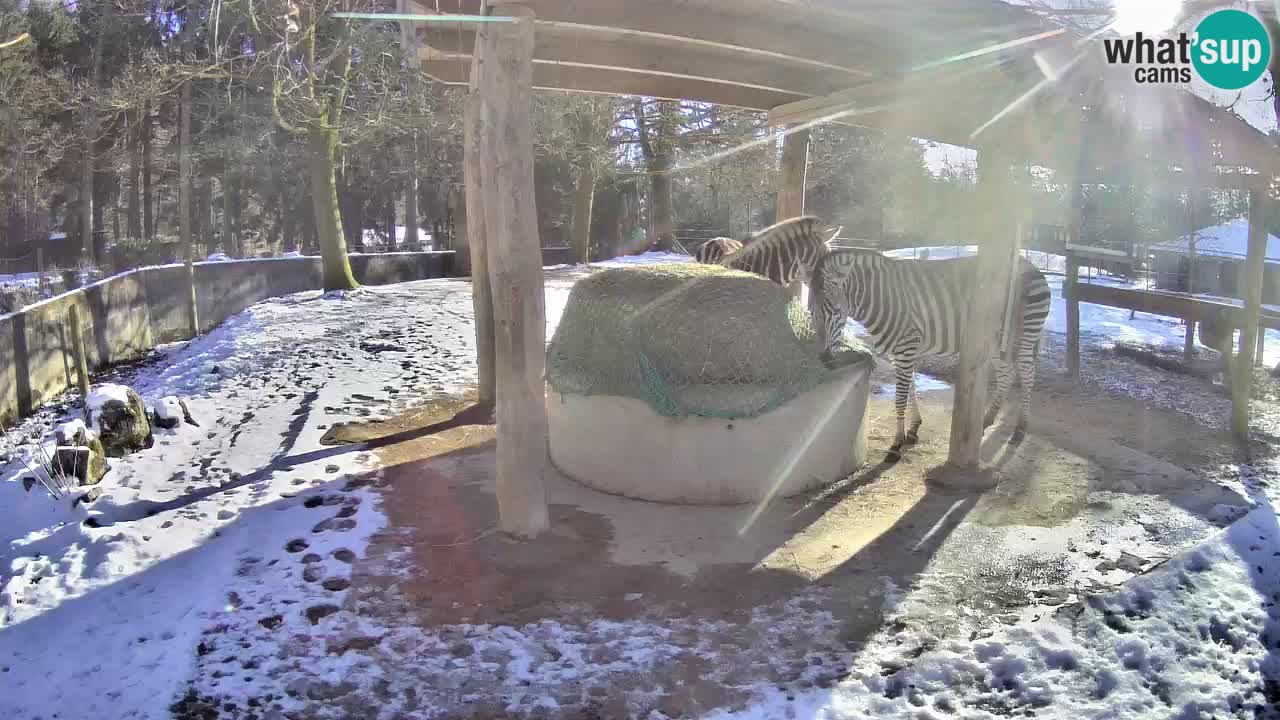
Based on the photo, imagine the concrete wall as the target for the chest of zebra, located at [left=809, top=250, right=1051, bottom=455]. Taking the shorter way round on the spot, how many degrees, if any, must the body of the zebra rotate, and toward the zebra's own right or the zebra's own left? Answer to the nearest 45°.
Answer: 0° — it already faces it

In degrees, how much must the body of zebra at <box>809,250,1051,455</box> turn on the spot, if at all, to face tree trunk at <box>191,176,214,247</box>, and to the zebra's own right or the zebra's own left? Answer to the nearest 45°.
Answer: approximately 45° to the zebra's own right

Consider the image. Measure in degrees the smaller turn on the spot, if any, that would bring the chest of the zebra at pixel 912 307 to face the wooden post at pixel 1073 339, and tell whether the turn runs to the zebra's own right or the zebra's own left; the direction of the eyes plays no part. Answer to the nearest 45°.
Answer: approximately 135° to the zebra's own right

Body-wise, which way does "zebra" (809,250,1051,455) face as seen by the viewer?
to the viewer's left
